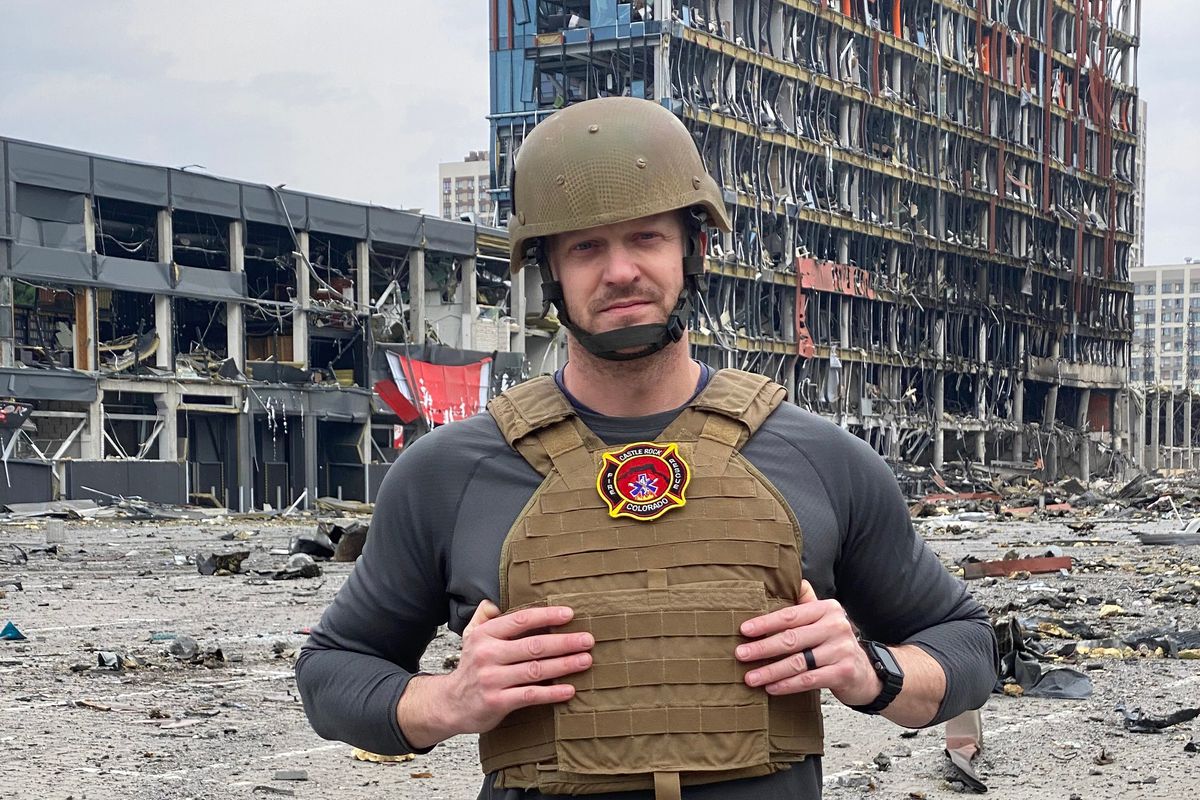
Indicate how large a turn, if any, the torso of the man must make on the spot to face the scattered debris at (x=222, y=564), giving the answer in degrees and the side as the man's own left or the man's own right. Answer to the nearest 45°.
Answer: approximately 180°

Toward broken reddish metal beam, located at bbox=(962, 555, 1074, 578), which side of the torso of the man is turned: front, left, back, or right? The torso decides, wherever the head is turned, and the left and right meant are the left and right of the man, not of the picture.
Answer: back

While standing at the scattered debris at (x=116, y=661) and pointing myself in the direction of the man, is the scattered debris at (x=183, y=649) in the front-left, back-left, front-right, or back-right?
back-left

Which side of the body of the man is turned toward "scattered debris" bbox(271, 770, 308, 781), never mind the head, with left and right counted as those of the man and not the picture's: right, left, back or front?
back

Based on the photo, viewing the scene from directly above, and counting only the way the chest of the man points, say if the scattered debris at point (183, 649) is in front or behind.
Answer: behind

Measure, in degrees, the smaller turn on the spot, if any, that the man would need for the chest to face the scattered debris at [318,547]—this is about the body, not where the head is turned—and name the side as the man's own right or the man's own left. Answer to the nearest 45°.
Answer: approximately 180°

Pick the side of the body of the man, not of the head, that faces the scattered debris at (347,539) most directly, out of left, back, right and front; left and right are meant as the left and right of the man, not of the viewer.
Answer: back

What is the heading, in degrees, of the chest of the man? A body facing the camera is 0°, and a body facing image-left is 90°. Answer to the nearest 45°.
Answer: approximately 0°

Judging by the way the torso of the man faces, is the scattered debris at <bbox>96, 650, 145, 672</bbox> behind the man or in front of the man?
behind
